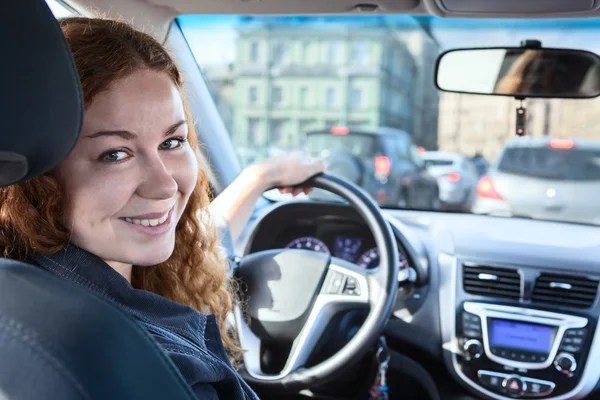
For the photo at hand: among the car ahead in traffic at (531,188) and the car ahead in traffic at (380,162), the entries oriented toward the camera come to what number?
0

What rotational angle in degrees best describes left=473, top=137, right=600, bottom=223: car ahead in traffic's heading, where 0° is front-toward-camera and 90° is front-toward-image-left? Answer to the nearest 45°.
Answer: approximately 180°

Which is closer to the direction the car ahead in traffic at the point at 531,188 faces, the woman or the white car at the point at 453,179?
the white car

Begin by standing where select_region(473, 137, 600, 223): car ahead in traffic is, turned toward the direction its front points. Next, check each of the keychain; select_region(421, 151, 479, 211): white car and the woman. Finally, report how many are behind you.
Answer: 2

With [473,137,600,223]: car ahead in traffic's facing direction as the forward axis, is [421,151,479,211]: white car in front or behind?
in front

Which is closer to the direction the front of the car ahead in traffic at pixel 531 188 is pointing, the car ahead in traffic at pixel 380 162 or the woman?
the car ahead in traffic

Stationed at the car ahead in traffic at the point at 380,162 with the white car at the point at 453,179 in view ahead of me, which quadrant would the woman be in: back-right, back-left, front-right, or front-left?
back-right

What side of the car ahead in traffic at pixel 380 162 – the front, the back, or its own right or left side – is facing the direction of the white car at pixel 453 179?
front

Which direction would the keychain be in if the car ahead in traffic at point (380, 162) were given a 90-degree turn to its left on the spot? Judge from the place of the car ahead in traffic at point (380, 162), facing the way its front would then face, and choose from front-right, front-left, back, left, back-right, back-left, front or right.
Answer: back-left

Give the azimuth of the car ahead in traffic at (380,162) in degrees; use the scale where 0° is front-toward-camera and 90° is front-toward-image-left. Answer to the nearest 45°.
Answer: approximately 225°

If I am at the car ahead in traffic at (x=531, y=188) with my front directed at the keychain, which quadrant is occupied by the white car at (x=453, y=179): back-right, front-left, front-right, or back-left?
back-right

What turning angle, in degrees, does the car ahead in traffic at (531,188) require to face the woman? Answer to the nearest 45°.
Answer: approximately 180°

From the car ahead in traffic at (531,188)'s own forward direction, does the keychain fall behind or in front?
behind

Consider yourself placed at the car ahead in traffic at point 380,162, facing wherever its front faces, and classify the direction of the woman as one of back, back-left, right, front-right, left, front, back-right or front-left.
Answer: back-right

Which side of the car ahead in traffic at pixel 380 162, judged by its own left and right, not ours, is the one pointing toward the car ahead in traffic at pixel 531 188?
right

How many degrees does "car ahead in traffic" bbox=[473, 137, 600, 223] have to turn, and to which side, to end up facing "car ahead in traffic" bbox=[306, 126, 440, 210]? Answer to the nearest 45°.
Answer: approximately 45° to its left
